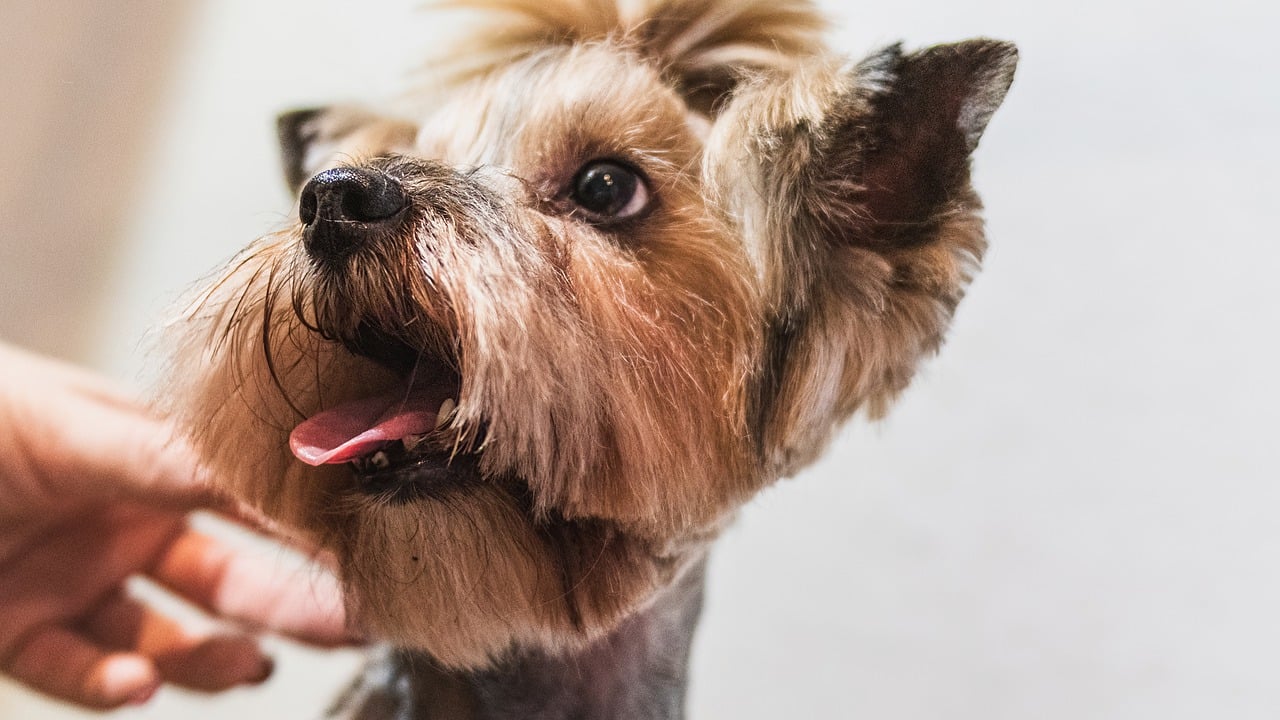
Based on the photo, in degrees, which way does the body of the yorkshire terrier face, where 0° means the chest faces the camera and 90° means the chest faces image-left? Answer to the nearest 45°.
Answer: approximately 45°
